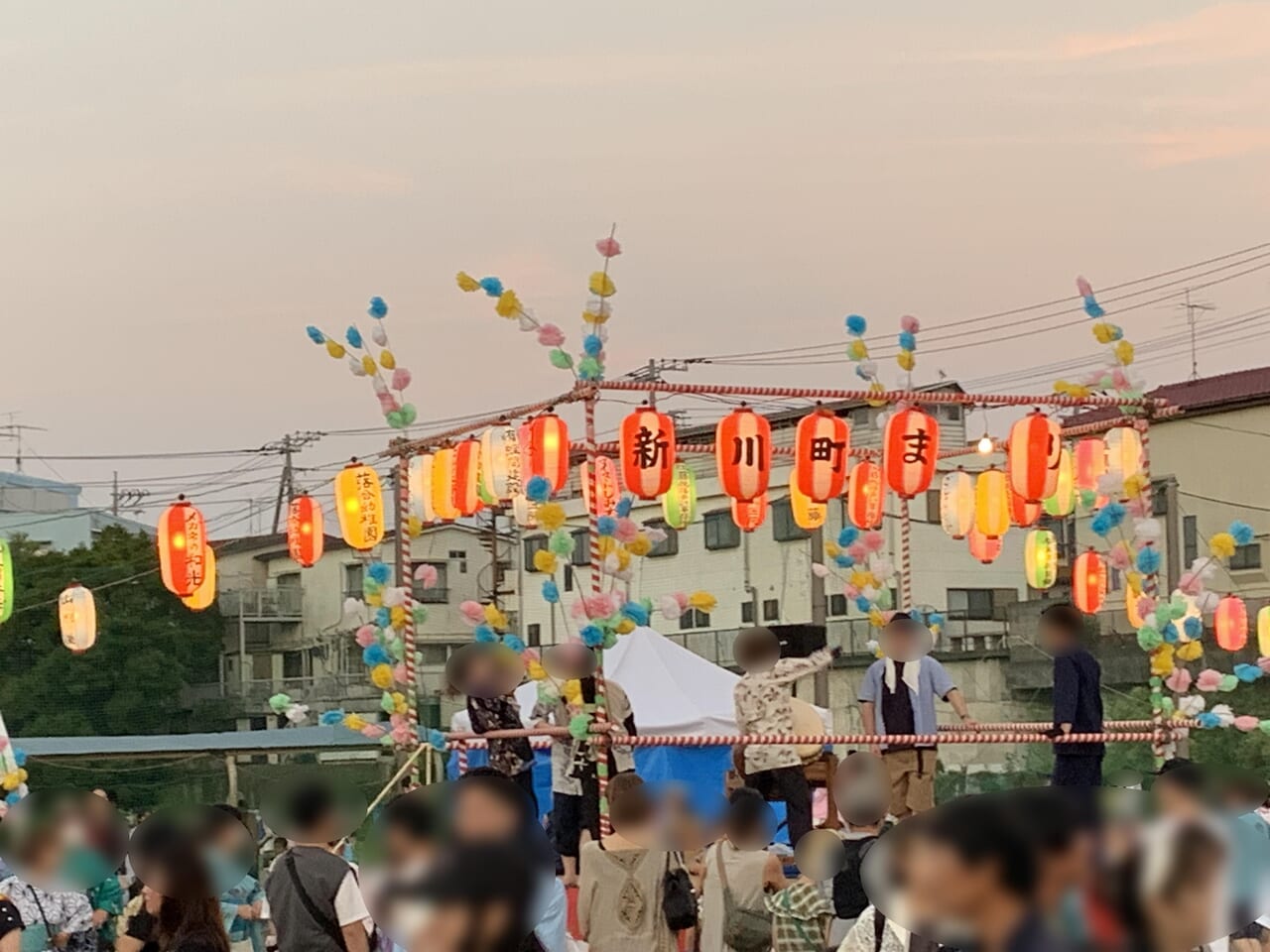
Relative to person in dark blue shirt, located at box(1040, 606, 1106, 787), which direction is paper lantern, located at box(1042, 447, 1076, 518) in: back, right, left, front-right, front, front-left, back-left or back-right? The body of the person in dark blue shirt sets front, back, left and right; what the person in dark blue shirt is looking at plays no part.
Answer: right

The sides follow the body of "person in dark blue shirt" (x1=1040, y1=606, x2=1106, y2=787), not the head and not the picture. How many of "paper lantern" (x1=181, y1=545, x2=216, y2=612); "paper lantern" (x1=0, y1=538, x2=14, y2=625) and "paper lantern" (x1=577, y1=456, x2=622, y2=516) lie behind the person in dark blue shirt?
0

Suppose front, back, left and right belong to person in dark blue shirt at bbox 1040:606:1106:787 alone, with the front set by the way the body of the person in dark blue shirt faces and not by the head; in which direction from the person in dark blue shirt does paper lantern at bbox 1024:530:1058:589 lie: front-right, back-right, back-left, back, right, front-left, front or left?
right

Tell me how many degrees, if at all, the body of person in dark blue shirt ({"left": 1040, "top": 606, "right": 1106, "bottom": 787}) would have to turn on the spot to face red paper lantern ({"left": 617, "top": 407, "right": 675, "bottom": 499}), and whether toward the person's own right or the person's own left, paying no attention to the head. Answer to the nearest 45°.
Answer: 0° — they already face it

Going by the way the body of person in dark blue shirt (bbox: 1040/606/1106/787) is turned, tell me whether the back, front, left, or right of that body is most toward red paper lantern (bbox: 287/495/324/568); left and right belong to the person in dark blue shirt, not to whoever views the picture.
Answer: front

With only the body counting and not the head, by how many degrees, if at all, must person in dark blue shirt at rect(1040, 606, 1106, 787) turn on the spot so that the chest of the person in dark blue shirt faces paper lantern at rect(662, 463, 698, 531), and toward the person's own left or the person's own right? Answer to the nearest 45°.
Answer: approximately 45° to the person's own right

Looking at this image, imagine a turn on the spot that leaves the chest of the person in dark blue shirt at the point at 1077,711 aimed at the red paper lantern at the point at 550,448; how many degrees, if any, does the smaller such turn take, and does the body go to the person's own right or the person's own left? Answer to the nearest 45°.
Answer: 0° — they already face it

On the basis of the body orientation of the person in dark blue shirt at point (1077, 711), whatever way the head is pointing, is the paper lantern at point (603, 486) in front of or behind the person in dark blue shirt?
in front

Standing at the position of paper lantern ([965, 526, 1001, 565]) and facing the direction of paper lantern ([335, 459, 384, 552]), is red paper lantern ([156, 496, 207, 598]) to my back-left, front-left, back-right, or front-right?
front-right

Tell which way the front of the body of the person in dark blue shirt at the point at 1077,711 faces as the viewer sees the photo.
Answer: to the viewer's left

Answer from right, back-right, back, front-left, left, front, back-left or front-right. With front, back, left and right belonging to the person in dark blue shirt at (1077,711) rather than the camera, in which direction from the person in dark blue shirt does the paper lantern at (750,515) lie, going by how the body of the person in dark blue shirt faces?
front-right

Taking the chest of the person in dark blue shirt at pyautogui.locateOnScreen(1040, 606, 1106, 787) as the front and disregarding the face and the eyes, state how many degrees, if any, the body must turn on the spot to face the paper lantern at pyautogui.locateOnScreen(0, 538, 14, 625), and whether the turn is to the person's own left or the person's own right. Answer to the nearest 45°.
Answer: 0° — they already face it

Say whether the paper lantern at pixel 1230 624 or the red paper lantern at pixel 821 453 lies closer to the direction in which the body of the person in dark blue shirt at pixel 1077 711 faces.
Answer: the red paper lantern
